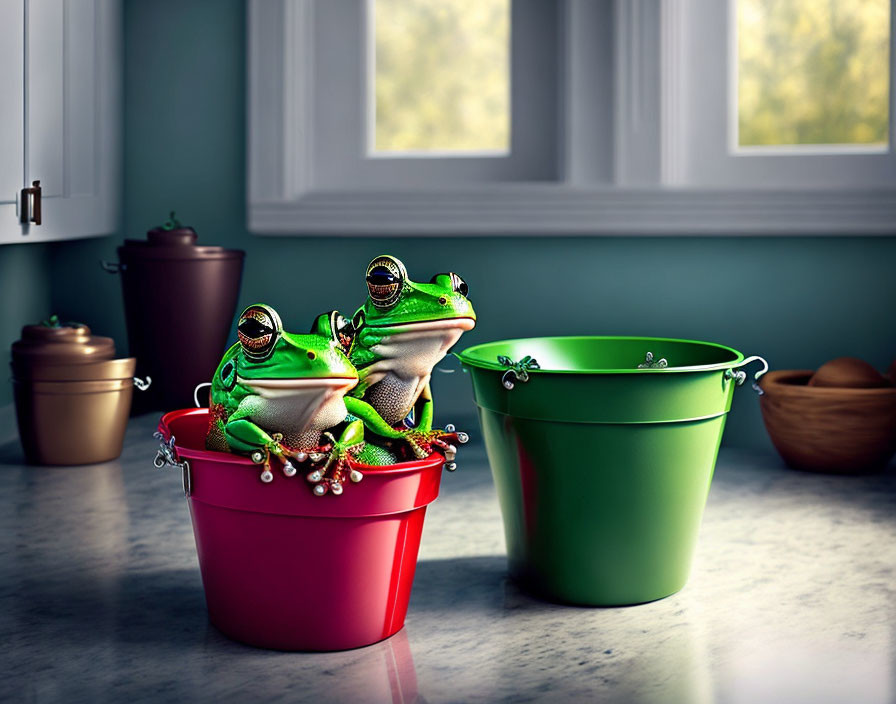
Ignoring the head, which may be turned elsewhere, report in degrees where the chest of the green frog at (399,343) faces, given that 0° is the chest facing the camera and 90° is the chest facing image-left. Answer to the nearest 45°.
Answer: approximately 315°

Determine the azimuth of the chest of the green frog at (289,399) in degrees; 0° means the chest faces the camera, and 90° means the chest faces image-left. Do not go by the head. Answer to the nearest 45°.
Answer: approximately 315°
